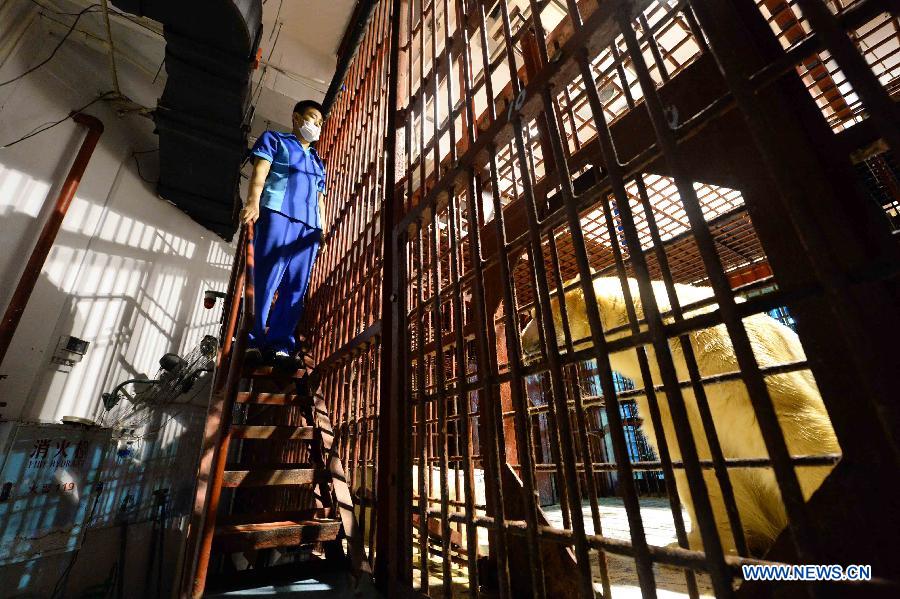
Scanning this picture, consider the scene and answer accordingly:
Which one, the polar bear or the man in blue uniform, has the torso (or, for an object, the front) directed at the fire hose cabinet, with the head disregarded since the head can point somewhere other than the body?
the polar bear

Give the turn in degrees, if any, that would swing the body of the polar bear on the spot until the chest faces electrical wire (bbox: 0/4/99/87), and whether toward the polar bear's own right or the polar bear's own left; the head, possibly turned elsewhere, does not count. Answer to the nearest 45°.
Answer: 0° — it already faces it

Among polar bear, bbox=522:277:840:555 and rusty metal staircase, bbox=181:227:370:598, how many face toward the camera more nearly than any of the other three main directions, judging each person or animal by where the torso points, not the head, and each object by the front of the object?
1

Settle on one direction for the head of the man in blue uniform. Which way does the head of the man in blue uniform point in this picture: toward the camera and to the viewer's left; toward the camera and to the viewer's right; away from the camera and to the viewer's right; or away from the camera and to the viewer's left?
toward the camera and to the viewer's right

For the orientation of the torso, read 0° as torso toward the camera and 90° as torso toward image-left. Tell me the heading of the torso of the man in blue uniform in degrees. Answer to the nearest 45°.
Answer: approximately 315°

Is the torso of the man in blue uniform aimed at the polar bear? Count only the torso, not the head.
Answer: yes

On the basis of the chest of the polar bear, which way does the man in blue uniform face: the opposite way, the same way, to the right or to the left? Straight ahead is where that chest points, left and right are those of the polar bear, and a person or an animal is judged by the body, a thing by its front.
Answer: the opposite way

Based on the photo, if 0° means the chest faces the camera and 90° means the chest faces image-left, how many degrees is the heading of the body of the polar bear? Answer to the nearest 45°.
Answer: approximately 90°

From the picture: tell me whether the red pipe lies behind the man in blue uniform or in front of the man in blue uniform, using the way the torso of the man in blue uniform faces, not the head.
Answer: behind

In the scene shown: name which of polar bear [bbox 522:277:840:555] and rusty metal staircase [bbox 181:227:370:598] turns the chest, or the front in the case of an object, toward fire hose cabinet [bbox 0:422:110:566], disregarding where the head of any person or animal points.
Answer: the polar bear

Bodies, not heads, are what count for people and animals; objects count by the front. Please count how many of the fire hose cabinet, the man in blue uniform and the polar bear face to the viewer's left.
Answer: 1

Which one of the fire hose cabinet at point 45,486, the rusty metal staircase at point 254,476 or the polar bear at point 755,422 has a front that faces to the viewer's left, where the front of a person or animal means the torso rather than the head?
the polar bear
